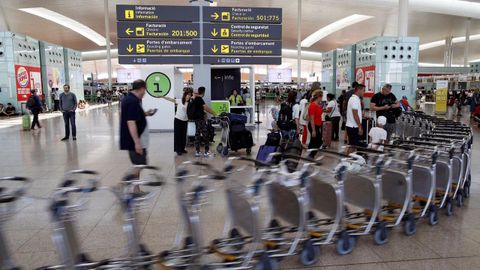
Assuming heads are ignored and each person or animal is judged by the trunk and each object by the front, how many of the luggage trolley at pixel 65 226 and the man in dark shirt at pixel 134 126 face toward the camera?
0

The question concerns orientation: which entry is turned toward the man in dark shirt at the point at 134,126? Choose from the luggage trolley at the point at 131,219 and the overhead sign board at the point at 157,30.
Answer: the overhead sign board

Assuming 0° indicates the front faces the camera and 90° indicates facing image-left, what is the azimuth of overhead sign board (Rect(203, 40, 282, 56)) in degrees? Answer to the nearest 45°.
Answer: approximately 0°

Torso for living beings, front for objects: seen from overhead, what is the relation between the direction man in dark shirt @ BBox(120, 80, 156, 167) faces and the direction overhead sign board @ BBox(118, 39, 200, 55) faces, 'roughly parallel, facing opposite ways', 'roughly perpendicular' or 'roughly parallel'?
roughly perpendicular

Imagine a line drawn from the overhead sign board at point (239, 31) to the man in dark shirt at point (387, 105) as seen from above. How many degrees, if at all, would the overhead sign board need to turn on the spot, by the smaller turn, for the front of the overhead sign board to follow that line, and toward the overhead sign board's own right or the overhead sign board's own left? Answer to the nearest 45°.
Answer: approximately 45° to the overhead sign board's own left

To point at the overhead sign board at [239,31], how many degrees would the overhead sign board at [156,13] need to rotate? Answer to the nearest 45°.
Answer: approximately 90° to its left

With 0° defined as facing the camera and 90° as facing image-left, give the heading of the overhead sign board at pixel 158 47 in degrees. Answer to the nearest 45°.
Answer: approximately 0°

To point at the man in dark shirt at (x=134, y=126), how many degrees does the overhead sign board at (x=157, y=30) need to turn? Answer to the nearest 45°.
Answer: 0° — it already faces them

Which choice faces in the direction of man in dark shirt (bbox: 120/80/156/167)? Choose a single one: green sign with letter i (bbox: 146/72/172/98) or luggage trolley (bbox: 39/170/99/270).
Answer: the green sign with letter i

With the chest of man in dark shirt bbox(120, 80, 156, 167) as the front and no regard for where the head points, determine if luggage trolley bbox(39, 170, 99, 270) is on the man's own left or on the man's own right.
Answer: on the man's own right
